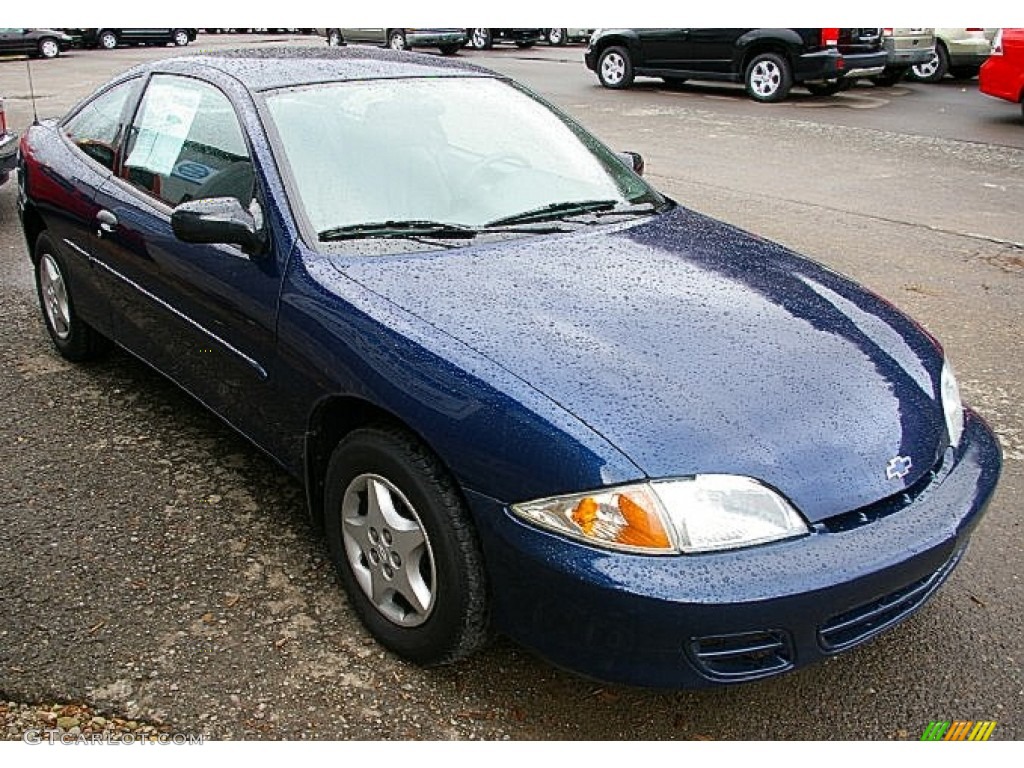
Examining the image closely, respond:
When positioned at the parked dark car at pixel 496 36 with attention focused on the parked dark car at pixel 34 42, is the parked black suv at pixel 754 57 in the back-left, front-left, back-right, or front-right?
back-left

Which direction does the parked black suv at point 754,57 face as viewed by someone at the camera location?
facing away from the viewer and to the left of the viewer

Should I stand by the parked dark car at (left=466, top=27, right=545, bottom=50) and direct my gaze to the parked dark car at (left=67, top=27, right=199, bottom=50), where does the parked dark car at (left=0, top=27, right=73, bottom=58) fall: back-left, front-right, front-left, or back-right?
front-left

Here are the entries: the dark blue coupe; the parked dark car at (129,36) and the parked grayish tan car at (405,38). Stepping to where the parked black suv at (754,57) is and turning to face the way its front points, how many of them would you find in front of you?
2

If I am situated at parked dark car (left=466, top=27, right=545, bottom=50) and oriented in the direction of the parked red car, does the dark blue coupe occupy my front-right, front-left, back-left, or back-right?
front-right

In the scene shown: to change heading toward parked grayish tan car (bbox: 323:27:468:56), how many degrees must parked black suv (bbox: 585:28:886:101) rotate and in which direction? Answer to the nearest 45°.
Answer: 0° — it already faces it

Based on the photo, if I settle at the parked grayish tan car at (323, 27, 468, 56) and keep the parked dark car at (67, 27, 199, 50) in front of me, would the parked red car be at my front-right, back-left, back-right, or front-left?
back-left

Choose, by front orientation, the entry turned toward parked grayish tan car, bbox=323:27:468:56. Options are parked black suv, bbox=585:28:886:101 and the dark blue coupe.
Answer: the parked black suv

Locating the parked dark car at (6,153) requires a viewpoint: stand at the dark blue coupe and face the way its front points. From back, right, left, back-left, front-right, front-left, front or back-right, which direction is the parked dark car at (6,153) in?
back

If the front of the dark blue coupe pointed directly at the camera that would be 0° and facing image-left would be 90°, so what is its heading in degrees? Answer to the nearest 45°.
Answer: approximately 315°

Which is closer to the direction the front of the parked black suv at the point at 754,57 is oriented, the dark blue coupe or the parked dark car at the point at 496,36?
the parked dark car

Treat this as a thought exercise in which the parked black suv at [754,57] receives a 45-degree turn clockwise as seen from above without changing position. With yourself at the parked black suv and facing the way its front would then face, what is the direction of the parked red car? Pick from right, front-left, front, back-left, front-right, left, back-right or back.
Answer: back-right

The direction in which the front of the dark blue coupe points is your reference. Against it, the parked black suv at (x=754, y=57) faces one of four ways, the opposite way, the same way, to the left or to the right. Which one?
the opposite way
